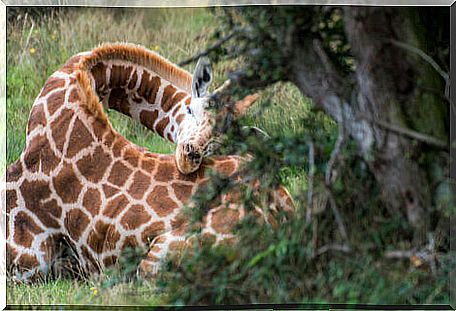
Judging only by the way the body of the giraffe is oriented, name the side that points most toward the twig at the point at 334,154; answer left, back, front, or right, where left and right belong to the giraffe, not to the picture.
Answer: back

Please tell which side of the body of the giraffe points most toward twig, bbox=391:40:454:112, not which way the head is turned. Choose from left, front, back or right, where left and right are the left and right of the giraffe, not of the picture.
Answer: back

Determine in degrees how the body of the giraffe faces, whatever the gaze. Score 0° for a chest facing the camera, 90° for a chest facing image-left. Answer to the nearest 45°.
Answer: approximately 90°

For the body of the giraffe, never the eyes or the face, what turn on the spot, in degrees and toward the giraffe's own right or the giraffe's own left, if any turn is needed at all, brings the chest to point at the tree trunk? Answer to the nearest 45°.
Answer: approximately 180°

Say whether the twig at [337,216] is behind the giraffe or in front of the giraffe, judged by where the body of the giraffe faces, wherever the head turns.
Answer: behind
